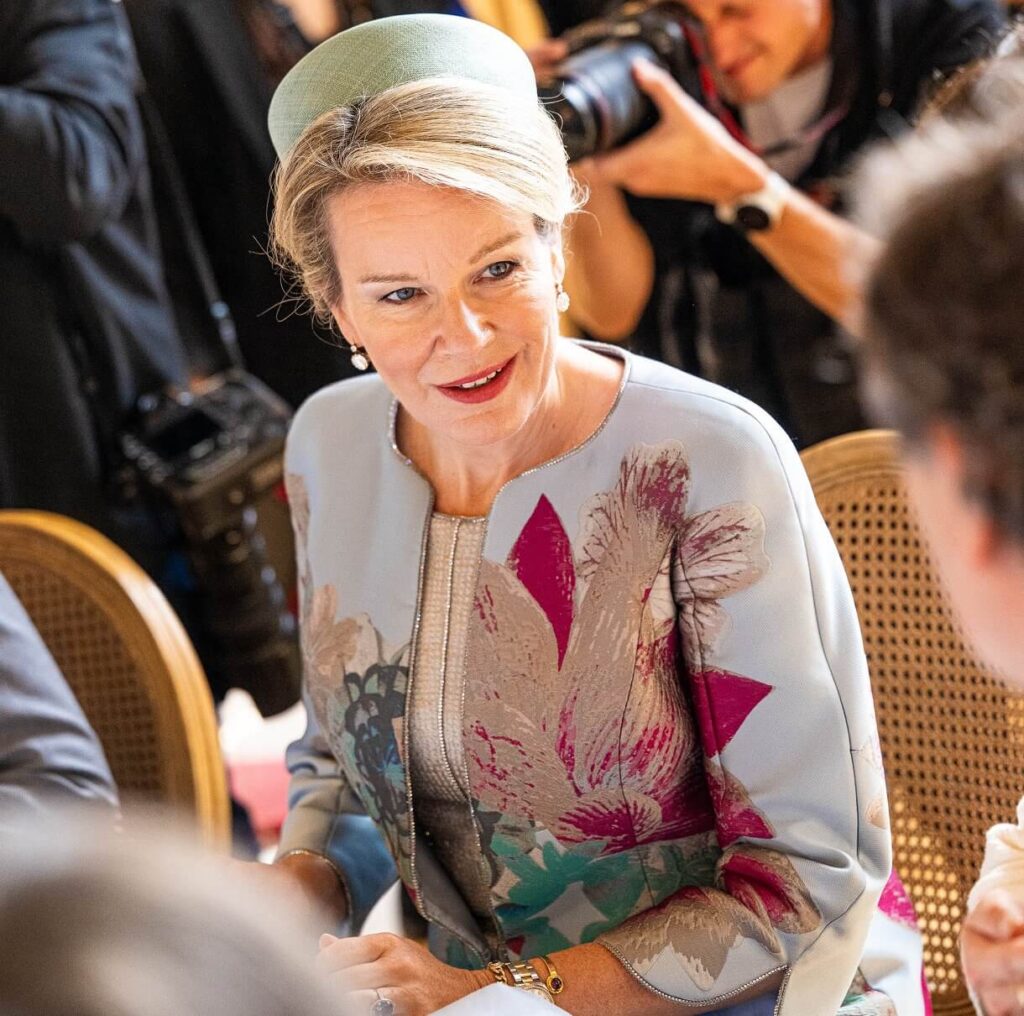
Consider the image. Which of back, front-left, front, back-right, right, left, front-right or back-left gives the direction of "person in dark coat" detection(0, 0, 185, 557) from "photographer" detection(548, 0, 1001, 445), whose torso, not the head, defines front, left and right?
front-right

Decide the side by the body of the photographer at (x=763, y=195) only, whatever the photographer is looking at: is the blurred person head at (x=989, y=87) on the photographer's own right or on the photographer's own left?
on the photographer's own left

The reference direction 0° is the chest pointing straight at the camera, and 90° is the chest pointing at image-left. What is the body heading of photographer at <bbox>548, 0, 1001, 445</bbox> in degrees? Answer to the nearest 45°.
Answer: approximately 45°

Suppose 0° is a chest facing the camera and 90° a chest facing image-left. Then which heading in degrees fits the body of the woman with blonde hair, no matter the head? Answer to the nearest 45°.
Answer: approximately 45°

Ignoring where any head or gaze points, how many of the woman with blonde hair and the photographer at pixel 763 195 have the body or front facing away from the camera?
0
